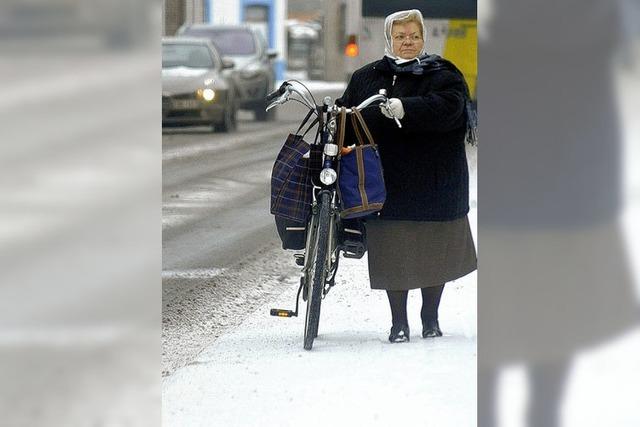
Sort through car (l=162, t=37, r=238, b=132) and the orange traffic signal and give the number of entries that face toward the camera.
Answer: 2

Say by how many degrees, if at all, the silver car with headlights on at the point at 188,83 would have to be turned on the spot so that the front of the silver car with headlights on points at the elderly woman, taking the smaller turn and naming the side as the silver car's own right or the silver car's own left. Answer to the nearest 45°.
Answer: approximately 45° to the silver car's own left

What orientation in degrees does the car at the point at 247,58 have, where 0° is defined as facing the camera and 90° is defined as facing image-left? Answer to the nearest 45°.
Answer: approximately 0°

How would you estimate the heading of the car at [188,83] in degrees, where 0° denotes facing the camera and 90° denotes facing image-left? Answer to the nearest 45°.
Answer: approximately 0°
